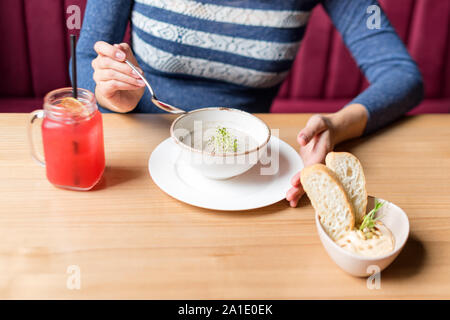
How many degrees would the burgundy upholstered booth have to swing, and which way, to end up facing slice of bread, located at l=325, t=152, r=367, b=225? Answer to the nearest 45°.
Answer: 0° — it already faces it

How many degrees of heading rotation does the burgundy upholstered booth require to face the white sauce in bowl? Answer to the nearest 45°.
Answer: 0° — it already faces it

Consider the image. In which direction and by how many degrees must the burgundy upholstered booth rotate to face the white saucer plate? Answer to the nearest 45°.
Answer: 0° — it already faces it

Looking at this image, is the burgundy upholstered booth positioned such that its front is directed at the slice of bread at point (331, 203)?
yes

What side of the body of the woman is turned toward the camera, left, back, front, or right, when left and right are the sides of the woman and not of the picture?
front

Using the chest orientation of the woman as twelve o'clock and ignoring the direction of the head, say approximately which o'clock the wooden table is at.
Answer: The wooden table is roughly at 12 o'clock from the woman.

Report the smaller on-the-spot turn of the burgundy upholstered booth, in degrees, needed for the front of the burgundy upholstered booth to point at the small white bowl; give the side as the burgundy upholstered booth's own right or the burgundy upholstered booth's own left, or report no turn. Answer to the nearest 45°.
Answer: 0° — it already faces it

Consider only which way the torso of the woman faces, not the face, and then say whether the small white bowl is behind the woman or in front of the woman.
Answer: in front
